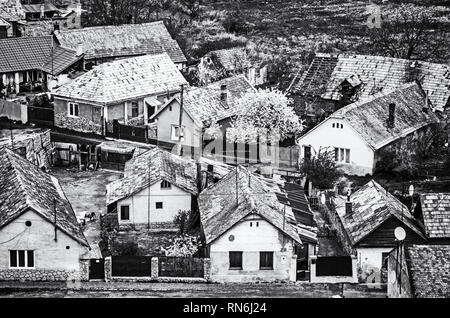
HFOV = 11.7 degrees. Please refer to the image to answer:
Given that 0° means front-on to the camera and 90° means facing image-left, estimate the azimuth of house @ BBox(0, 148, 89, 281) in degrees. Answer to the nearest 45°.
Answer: approximately 0°

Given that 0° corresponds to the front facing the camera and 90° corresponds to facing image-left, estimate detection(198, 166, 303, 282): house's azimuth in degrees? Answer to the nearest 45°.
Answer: approximately 0°

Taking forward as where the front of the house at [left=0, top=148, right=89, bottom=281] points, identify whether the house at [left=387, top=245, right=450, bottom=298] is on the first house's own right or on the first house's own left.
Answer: on the first house's own left

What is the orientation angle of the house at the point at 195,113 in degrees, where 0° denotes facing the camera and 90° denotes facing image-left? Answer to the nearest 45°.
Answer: approximately 45°

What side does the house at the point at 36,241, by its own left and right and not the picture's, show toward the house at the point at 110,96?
back

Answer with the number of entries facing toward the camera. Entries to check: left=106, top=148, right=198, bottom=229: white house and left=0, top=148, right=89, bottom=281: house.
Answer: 2

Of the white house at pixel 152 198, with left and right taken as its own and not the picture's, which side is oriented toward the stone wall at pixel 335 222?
left

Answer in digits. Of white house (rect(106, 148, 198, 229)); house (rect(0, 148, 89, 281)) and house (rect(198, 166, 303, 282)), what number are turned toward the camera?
3
